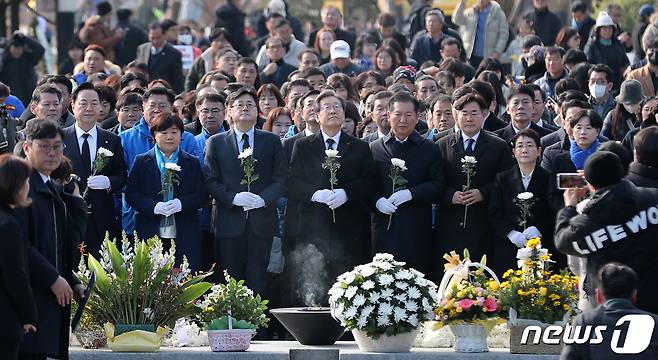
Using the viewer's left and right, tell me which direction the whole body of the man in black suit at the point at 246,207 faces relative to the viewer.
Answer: facing the viewer

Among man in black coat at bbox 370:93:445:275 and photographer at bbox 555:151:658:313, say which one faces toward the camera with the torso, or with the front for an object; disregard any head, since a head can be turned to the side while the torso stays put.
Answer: the man in black coat

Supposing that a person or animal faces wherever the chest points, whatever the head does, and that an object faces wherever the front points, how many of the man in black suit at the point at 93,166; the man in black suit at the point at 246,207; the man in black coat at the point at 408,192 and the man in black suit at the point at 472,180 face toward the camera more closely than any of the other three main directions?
4

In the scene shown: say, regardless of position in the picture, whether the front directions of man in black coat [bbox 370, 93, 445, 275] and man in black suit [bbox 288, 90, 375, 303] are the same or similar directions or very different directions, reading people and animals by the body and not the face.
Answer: same or similar directions

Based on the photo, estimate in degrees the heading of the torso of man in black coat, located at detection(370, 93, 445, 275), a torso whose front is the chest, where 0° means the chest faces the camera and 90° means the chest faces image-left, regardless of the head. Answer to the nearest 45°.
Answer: approximately 0°

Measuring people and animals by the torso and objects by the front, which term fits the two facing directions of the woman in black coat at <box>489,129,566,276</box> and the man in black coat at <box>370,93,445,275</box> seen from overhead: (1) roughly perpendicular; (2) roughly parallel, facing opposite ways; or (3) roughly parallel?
roughly parallel

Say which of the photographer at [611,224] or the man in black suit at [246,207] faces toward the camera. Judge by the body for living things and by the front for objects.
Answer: the man in black suit

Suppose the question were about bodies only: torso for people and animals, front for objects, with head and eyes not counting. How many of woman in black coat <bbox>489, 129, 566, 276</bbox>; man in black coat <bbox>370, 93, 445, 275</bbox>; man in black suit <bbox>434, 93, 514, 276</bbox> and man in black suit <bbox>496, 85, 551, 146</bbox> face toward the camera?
4

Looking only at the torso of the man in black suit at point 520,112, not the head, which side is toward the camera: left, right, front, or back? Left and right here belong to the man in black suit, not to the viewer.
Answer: front

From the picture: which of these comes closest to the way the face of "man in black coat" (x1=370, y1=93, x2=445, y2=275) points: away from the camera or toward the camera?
toward the camera
